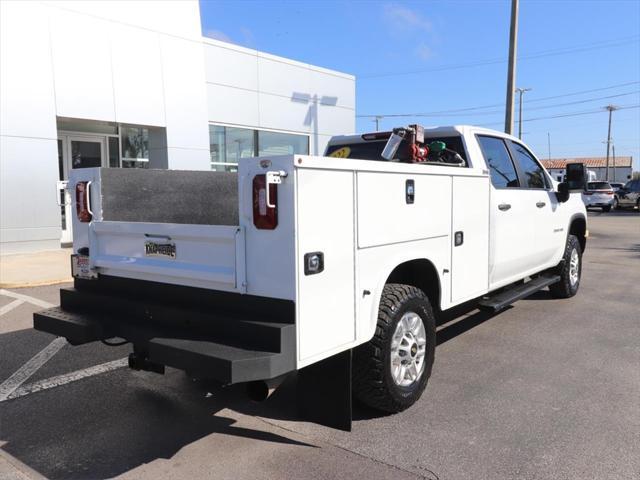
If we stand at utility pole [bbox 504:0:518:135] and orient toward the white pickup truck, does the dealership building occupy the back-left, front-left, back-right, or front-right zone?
front-right

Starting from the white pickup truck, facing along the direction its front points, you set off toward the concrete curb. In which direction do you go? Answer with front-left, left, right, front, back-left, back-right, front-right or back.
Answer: left

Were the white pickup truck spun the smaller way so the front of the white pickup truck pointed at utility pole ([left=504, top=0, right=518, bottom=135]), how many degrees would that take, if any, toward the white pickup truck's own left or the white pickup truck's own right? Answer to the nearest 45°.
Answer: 0° — it already faces it

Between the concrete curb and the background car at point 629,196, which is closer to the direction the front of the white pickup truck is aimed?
the background car

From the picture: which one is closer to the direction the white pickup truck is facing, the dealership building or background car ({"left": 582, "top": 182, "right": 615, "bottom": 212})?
the background car

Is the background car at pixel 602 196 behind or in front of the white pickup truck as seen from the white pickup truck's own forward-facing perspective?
in front

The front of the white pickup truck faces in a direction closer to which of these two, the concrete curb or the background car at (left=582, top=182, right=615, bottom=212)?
the background car

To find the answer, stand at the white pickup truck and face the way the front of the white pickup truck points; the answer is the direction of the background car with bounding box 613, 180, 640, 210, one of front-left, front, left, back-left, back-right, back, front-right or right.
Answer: front

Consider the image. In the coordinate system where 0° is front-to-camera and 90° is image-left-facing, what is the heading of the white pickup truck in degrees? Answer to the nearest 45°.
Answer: approximately 225°

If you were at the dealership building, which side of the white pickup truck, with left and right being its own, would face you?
left
